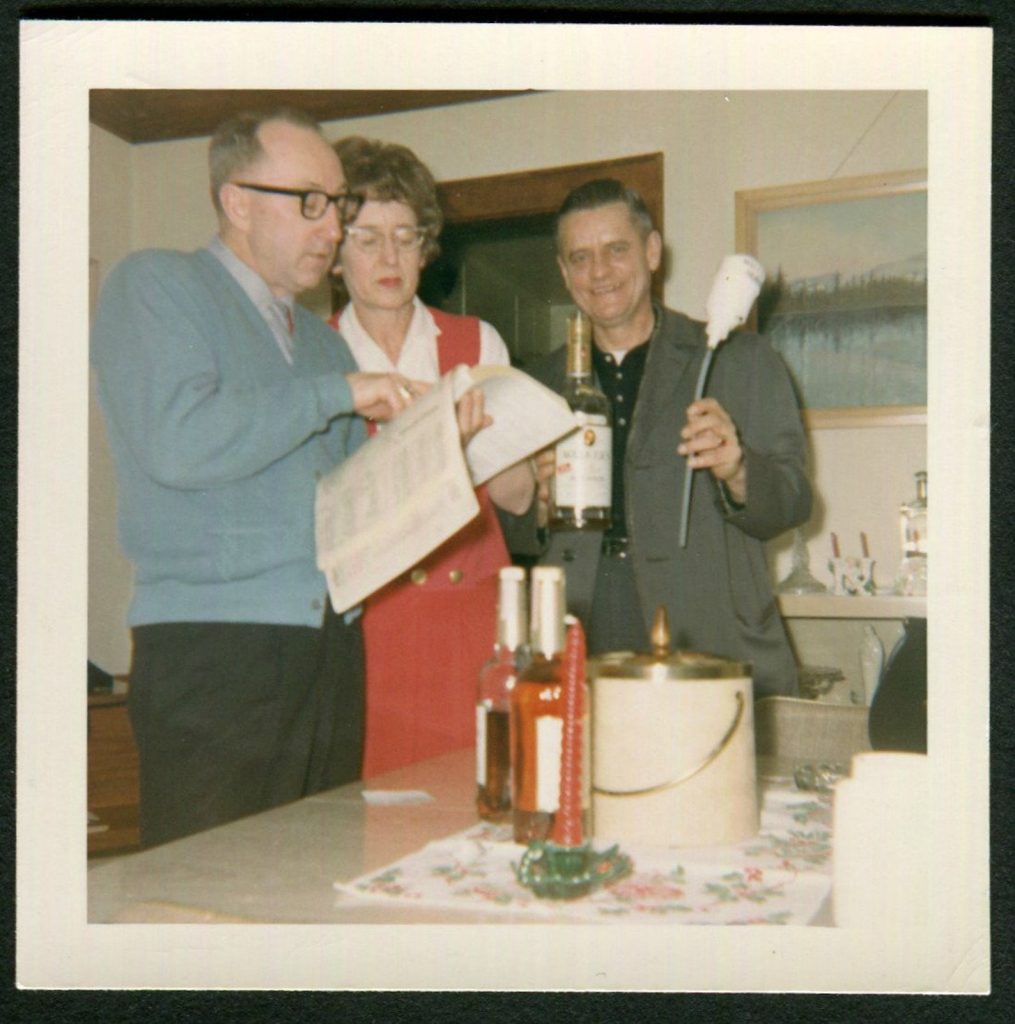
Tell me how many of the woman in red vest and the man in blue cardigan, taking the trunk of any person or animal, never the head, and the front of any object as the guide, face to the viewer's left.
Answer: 0

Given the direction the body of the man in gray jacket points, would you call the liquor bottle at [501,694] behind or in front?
in front

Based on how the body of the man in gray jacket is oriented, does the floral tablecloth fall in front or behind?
in front

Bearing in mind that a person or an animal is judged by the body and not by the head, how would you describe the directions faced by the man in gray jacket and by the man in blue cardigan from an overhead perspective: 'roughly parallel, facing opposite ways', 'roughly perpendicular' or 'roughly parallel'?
roughly perpendicular

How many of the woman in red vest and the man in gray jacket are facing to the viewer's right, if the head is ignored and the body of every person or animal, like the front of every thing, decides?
0

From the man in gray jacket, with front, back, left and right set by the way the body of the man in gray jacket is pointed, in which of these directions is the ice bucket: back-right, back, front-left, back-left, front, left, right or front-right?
front-left

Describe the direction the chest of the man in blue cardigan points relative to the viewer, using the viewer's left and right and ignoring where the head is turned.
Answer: facing the viewer and to the right of the viewer
